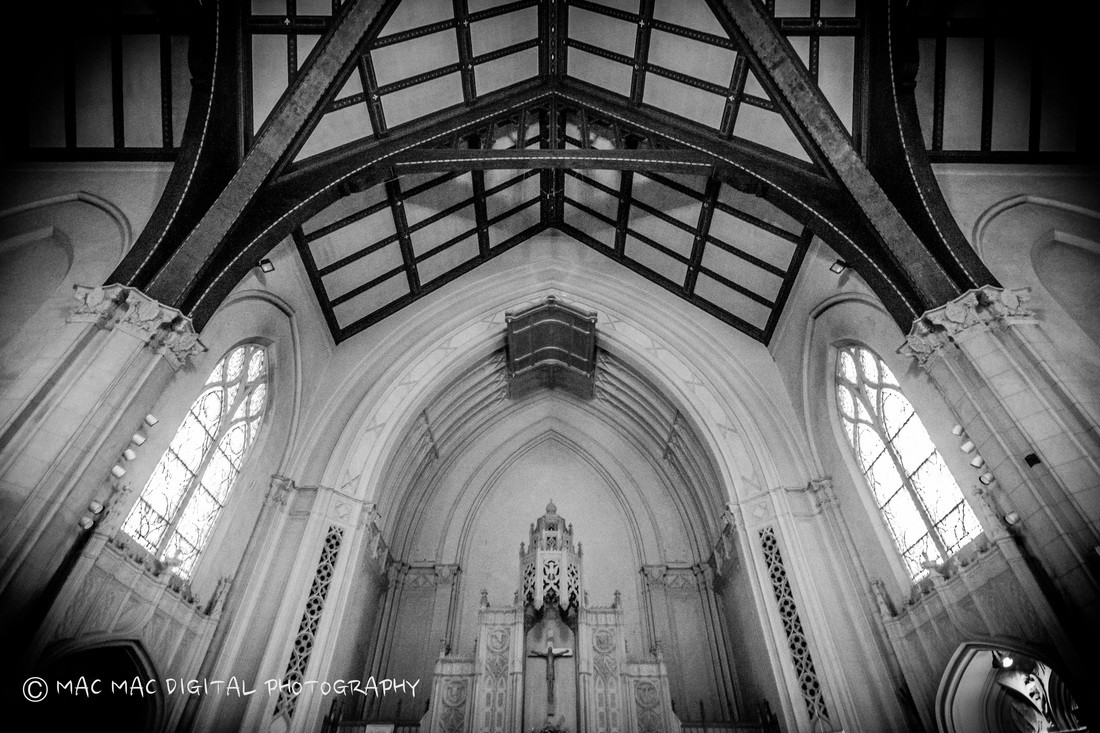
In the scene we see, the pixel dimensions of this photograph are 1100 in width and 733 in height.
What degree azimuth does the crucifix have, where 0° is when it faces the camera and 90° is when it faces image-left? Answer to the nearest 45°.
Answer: approximately 0°

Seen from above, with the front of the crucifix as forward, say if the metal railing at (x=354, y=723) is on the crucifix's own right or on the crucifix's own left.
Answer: on the crucifix's own right
